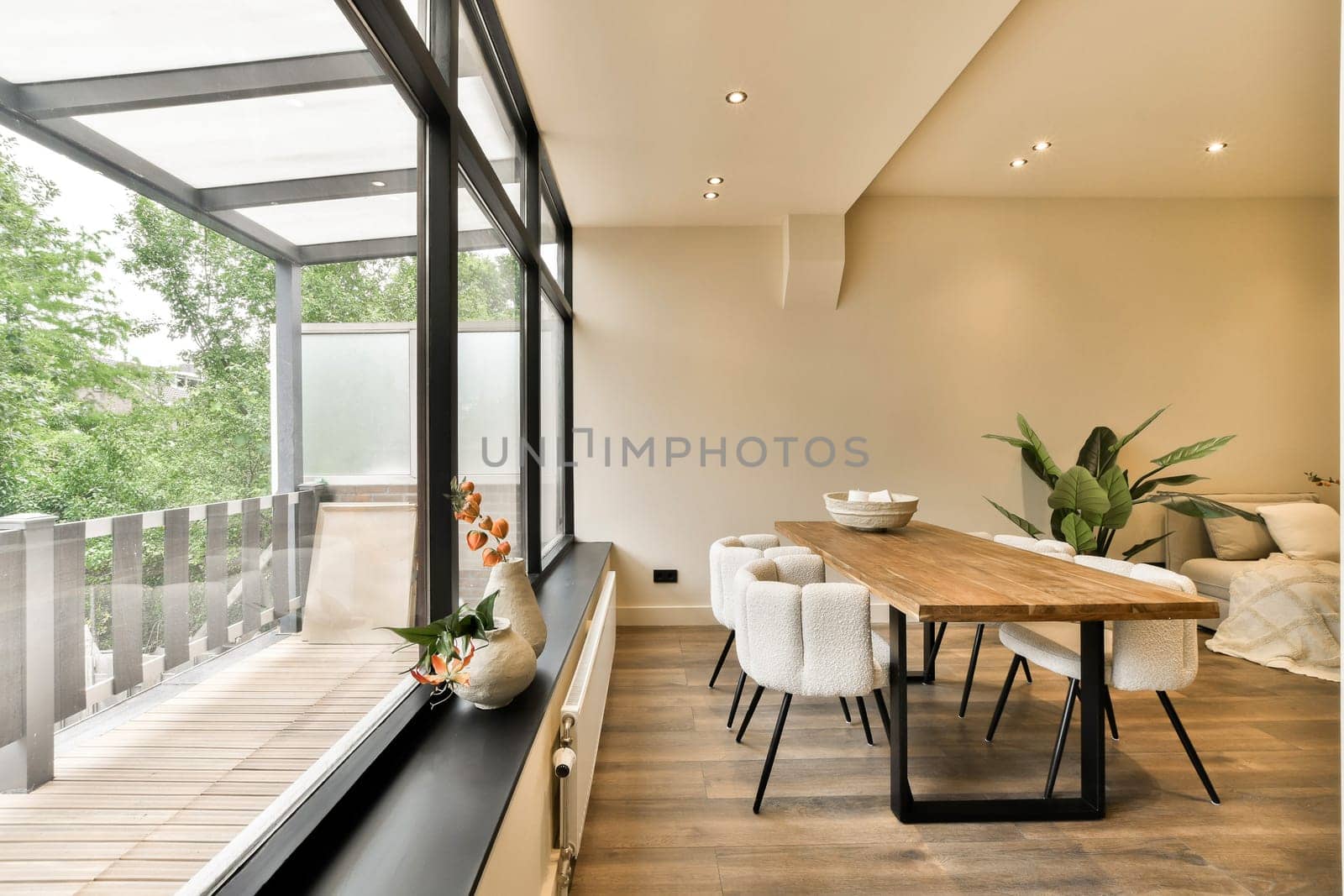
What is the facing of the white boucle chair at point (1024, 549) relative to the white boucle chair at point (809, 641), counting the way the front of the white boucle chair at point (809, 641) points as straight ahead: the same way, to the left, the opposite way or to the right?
the opposite way

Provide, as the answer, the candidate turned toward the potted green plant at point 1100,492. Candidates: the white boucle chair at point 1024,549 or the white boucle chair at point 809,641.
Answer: the white boucle chair at point 809,641

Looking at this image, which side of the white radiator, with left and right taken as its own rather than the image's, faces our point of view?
right

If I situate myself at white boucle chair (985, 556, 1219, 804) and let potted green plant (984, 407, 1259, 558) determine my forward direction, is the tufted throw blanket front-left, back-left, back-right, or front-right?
front-right

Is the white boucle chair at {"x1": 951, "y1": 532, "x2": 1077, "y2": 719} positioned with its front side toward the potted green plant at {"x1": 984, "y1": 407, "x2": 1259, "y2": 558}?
no

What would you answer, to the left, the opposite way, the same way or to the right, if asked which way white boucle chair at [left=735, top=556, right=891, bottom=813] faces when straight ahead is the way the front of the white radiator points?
the same way

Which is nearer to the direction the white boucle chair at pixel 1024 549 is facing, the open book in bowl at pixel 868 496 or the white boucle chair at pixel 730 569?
the white boucle chair

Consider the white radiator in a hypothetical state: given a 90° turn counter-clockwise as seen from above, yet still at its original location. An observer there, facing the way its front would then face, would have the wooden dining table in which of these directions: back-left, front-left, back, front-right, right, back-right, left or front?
right

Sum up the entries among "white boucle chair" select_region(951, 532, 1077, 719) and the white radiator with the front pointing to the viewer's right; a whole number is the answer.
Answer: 1

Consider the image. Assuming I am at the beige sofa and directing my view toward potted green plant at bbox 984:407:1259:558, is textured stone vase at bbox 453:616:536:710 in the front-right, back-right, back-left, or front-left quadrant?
front-left

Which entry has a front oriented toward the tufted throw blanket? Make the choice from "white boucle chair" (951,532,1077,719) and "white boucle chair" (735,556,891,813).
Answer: "white boucle chair" (735,556,891,813)

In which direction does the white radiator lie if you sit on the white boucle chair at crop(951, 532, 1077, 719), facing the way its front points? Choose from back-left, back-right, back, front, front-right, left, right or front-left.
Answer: front

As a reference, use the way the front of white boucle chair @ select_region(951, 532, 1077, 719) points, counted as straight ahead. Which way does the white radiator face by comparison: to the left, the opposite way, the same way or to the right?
the opposite way

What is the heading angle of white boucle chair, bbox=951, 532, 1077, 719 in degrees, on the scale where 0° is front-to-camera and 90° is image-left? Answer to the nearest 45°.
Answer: approximately 45°

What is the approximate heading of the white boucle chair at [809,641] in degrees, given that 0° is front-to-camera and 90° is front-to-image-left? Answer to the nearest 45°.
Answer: approximately 225°

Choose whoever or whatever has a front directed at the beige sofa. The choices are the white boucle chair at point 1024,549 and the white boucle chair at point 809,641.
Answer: the white boucle chair at point 809,641

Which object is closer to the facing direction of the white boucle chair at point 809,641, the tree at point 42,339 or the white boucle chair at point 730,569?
the white boucle chair

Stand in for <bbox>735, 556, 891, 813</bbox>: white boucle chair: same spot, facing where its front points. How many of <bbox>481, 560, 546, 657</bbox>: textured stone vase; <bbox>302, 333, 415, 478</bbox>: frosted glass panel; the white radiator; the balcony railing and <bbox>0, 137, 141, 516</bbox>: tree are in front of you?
0

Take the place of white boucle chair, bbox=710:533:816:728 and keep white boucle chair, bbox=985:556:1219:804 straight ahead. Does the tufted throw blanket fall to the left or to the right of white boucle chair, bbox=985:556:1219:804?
left

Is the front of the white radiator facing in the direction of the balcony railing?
no
